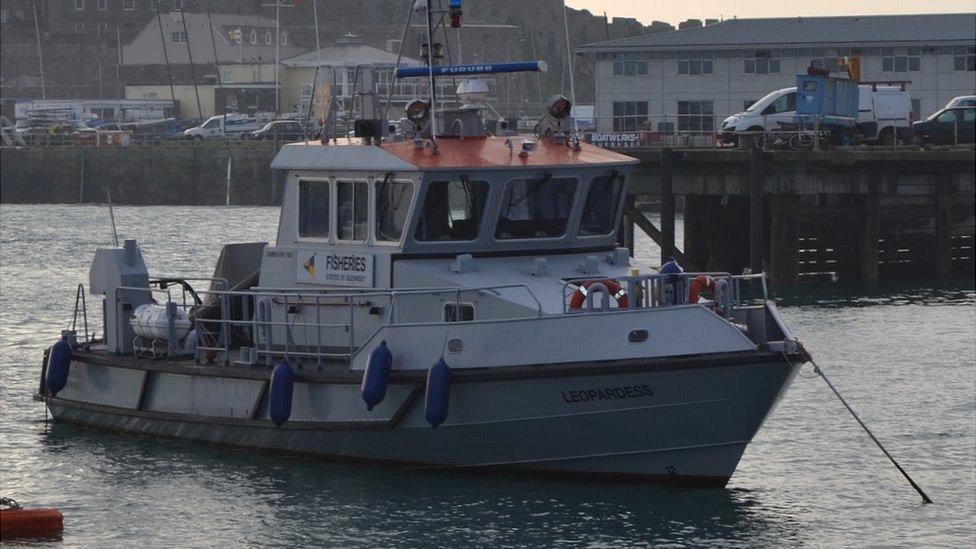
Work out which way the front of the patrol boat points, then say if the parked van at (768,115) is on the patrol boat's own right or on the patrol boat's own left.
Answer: on the patrol boat's own left

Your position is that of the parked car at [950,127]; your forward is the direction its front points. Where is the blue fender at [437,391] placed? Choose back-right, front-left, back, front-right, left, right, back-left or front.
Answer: left

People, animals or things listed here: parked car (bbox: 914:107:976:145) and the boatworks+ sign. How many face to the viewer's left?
1

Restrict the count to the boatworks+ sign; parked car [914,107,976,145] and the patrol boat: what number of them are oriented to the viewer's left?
1

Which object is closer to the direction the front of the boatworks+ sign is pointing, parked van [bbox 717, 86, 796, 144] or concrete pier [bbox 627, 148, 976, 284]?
the concrete pier

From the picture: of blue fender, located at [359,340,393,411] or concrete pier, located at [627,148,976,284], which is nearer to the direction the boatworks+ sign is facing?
the blue fender

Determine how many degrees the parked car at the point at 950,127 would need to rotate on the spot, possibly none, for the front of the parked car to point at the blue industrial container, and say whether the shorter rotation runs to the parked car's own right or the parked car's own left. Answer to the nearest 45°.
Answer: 0° — it already faces it

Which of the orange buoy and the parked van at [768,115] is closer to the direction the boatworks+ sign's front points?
the orange buoy

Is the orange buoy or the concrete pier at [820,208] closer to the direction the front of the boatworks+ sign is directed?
the orange buoy

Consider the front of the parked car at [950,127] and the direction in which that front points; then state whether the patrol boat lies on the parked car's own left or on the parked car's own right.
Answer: on the parked car's own left

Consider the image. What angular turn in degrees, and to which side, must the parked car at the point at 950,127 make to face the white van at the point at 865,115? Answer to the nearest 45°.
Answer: approximately 45° to its right

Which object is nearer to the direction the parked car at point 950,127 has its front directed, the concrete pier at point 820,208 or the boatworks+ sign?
the boatworks+ sign

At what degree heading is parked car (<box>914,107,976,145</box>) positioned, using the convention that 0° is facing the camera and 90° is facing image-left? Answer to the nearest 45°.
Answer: approximately 90°

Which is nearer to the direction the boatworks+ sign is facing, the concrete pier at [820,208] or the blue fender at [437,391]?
the blue fender
